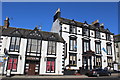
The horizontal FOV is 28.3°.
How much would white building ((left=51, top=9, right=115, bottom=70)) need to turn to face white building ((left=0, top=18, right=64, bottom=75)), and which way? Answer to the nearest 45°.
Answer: approximately 90° to its right

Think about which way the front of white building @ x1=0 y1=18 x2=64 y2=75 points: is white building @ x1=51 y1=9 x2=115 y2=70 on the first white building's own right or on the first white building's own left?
on the first white building's own left

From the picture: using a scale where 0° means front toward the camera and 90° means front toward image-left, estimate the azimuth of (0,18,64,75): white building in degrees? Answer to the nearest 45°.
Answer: approximately 0°

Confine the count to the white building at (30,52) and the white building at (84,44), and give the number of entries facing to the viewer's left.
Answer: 0

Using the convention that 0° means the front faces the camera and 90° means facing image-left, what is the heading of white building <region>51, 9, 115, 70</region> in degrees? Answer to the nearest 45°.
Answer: approximately 315°
